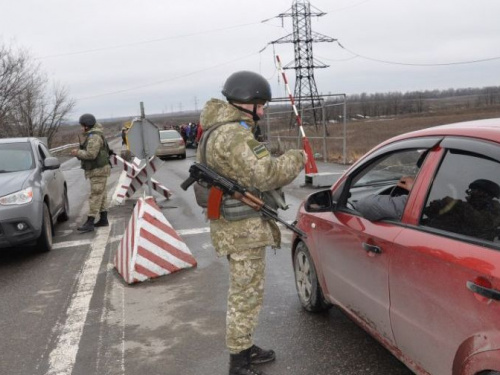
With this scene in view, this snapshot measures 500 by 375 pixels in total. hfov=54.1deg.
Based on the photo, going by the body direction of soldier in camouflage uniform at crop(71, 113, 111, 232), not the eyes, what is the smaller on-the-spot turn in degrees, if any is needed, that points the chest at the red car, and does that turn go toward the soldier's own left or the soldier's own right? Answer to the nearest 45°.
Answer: approximately 90° to the soldier's own left

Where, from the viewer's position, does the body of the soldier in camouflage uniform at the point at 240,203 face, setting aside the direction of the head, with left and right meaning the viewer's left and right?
facing to the right of the viewer

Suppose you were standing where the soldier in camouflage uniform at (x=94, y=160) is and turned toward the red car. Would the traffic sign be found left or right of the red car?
left

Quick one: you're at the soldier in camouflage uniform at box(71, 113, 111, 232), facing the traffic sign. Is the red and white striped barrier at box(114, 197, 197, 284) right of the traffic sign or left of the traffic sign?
right

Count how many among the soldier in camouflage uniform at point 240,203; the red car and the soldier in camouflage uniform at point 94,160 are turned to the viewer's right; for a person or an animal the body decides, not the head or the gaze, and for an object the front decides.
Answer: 1

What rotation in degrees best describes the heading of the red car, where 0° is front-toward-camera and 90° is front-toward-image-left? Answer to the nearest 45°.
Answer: approximately 135°

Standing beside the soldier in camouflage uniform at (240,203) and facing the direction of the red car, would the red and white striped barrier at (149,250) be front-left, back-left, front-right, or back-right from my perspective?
back-left

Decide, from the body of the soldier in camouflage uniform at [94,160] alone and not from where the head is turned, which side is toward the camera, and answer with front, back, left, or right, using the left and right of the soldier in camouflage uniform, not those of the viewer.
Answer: left

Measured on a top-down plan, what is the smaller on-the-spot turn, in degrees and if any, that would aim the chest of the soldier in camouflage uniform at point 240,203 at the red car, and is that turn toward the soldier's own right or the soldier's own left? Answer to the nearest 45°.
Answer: approximately 45° to the soldier's own right
